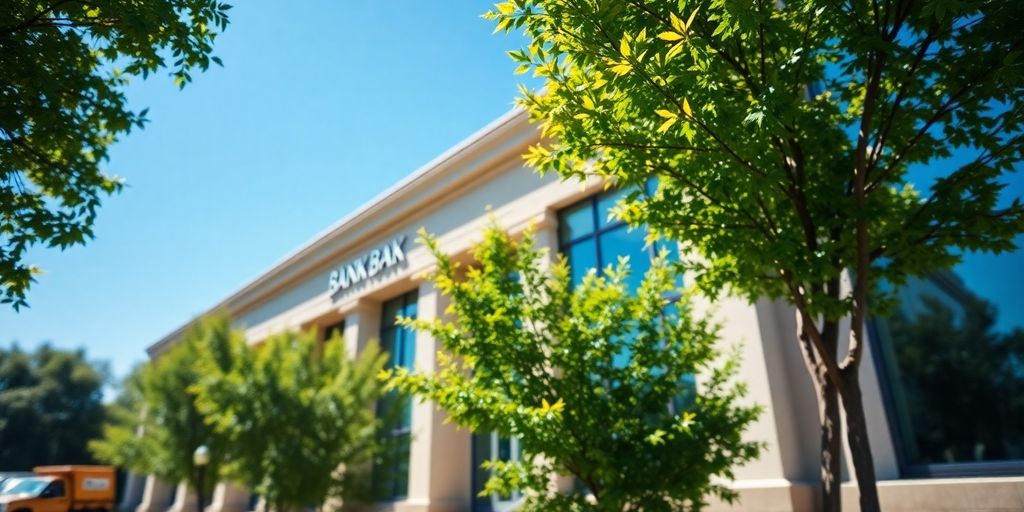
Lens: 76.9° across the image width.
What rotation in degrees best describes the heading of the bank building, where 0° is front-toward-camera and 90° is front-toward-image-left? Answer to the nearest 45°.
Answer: approximately 45°

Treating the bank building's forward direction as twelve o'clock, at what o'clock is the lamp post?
The lamp post is roughly at 2 o'clock from the bank building.

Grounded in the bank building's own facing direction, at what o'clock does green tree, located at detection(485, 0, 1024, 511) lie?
The green tree is roughly at 10 o'clock from the bank building.

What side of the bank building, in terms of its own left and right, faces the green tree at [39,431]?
right

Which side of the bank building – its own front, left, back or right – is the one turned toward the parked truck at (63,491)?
right

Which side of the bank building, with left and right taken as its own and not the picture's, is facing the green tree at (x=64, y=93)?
front

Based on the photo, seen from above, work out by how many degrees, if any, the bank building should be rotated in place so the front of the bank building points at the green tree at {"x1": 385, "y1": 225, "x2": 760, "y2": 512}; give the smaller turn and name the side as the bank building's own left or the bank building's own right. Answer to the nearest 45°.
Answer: approximately 45° to the bank building's own left
